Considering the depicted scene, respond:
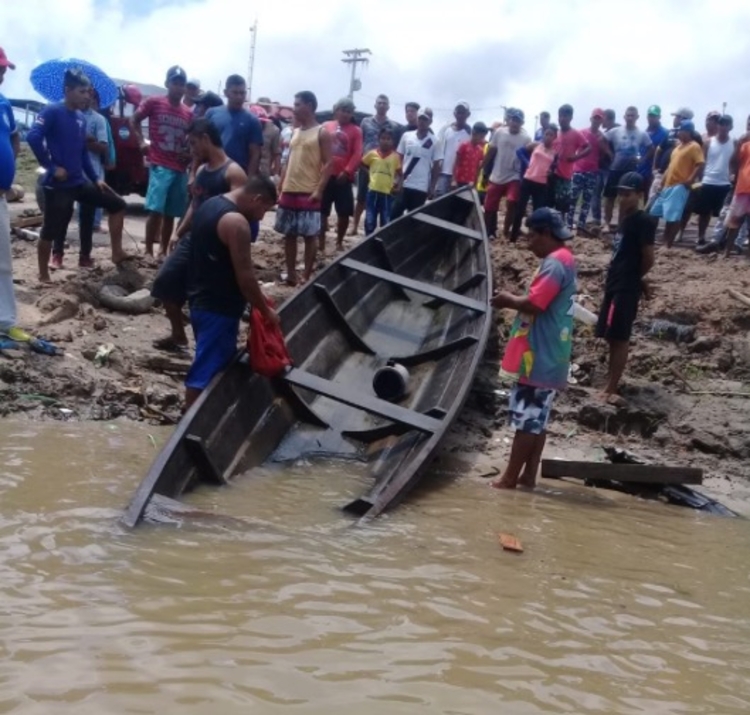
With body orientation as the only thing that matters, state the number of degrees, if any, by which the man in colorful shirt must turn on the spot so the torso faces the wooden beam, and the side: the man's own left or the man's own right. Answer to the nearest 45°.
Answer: approximately 135° to the man's own right

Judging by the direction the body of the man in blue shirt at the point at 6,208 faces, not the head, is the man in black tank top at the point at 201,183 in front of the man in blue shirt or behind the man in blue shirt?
in front

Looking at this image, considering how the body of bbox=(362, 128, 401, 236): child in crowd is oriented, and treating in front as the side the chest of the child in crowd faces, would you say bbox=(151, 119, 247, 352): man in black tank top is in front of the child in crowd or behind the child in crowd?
in front

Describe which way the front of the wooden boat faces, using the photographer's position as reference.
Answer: facing away from the viewer and to the right of the viewer

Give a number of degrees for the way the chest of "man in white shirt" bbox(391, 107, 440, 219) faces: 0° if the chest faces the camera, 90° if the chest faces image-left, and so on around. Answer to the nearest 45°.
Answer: approximately 0°

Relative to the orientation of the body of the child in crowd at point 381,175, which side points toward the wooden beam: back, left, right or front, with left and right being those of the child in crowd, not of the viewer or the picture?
front

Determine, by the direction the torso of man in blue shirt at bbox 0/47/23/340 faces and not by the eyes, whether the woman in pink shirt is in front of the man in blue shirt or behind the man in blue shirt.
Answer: in front

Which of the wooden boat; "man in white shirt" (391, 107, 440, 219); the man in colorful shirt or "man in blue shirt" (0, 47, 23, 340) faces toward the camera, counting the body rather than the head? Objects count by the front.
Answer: the man in white shirt

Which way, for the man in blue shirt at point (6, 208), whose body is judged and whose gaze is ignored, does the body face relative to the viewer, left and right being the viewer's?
facing to the right of the viewer

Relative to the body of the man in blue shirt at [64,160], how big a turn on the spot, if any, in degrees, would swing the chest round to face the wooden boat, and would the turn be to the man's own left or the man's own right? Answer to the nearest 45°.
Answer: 0° — they already face it

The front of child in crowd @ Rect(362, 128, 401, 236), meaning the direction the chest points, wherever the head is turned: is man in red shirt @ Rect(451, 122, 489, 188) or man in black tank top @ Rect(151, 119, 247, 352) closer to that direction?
the man in black tank top

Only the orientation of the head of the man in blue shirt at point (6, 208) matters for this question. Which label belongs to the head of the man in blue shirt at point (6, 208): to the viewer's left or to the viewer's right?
to the viewer's right

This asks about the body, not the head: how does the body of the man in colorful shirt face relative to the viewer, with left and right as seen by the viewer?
facing to the left of the viewer
